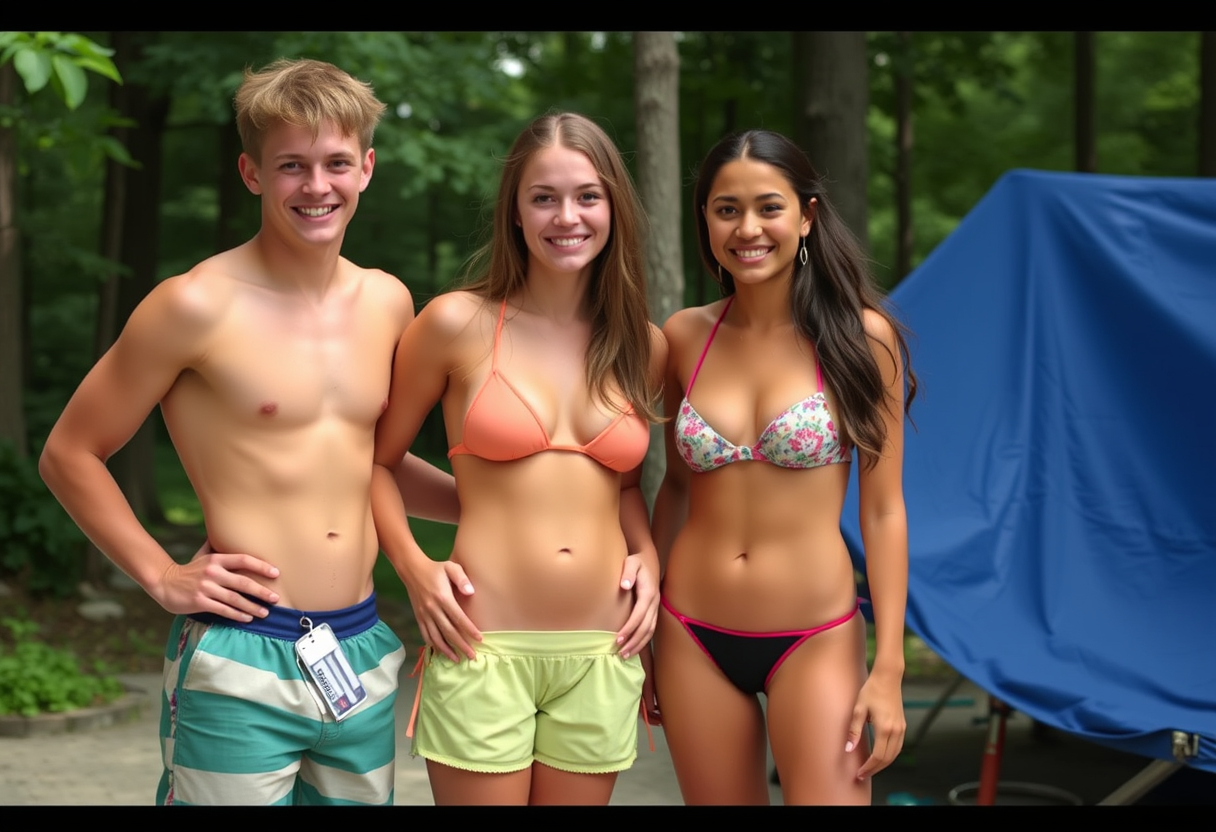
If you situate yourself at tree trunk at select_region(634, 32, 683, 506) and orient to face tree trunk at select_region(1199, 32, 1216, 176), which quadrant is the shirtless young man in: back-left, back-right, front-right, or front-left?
back-right

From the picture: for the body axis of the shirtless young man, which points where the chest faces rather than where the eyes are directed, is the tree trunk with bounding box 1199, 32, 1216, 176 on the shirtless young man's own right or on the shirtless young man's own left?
on the shirtless young man's own left

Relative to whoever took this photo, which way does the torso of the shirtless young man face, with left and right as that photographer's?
facing the viewer and to the right of the viewer

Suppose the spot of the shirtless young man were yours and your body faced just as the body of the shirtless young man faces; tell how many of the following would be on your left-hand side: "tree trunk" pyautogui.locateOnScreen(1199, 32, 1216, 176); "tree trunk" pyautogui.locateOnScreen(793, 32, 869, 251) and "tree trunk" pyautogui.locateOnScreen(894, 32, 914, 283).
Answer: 3

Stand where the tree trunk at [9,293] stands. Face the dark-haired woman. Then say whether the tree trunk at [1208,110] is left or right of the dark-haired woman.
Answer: left

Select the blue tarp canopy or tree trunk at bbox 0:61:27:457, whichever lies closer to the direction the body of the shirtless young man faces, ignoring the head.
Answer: the blue tarp canopy

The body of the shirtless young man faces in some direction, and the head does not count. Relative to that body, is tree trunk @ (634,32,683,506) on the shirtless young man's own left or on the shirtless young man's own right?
on the shirtless young man's own left
